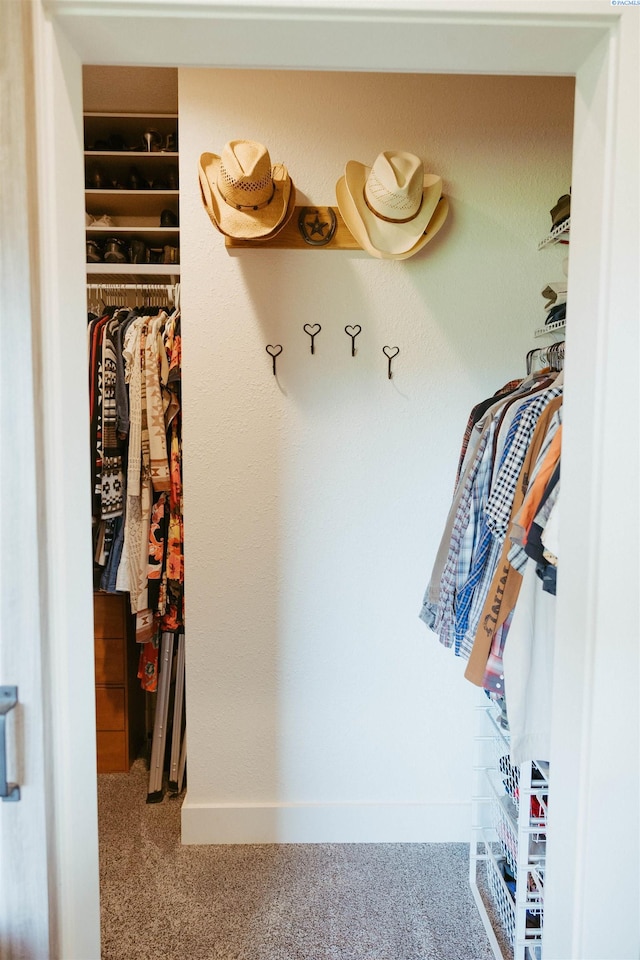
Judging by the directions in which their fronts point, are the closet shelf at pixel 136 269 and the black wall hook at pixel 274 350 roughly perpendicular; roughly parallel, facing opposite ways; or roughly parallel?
roughly parallel

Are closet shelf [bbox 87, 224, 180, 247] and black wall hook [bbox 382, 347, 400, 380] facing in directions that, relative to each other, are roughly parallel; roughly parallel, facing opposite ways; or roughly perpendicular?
roughly parallel

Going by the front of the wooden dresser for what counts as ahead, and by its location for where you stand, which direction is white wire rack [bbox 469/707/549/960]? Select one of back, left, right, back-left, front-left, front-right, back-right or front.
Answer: front-left

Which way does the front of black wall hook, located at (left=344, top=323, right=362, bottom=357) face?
toward the camera

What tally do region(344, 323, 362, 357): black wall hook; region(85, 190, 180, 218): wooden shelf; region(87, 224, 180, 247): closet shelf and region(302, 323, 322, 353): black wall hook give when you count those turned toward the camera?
4

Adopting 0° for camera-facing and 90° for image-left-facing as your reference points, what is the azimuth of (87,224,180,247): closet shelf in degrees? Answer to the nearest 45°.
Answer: approximately 0°

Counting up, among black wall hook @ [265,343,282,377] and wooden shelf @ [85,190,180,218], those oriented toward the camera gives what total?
2

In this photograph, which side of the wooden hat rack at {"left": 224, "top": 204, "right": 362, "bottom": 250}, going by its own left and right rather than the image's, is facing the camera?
front

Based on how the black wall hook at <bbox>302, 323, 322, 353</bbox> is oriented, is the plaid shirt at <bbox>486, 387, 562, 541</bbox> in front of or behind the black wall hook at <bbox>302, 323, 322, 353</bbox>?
in front

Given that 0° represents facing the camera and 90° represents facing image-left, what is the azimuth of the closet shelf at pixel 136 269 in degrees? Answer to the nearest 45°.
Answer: approximately 0°

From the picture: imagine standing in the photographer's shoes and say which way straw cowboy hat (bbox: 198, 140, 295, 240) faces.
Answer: facing the viewer
